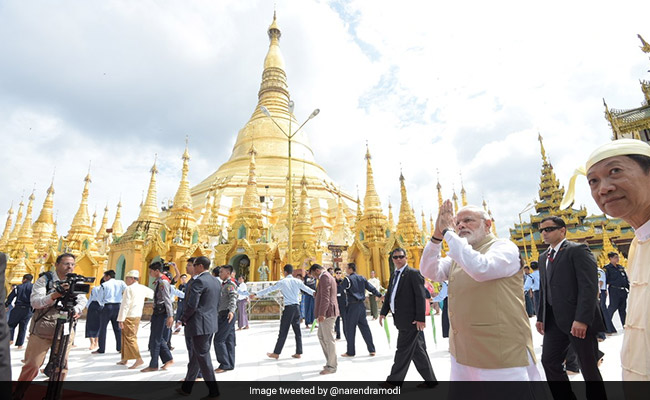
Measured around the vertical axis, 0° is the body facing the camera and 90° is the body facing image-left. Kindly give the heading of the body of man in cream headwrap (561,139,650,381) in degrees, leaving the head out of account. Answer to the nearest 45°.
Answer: approximately 45°

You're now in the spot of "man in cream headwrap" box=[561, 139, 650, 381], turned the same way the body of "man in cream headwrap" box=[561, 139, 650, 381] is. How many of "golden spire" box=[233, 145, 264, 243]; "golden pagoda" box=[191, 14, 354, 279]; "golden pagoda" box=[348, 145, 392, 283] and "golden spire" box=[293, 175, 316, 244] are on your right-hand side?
4

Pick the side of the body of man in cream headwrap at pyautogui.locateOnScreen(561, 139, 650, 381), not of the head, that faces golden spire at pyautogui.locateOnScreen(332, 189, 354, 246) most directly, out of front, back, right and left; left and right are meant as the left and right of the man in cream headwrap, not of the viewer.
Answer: right

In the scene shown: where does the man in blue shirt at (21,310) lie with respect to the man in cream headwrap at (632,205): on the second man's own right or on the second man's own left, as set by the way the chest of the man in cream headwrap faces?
on the second man's own right

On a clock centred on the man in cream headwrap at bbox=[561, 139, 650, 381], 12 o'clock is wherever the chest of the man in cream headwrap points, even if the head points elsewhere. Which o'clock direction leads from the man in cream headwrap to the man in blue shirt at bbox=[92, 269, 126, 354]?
The man in blue shirt is roughly at 2 o'clock from the man in cream headwrap.

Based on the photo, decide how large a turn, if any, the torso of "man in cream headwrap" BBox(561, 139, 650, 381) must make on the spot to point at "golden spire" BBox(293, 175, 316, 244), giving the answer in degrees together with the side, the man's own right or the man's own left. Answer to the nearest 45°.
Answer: approximately 90° to the man's own right

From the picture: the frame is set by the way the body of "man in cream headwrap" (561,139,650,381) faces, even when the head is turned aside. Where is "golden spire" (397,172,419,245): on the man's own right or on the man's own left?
on the man's own right

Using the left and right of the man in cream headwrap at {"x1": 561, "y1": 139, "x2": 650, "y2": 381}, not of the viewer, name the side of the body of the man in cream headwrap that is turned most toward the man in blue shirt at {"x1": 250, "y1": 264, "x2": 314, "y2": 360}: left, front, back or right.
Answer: right

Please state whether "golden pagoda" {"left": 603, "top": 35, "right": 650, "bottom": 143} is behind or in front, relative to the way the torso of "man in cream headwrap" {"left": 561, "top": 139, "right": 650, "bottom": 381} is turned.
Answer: behind

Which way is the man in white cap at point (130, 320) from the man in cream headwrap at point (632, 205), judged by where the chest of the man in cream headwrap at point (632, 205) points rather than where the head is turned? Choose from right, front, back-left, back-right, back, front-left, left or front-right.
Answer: front-right

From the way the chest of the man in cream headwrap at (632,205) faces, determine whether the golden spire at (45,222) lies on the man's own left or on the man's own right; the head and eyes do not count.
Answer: on the man's own right

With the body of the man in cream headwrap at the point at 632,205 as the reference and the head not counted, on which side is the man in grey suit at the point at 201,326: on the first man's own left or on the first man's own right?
on the first man's own right

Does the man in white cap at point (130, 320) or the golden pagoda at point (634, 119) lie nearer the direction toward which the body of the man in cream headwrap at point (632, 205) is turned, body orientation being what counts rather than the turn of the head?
the man in white cap
